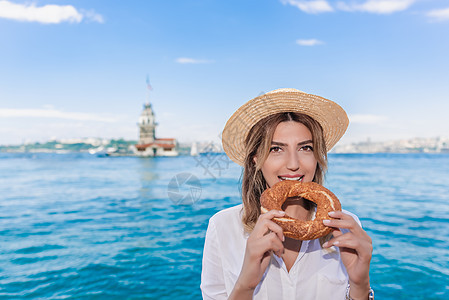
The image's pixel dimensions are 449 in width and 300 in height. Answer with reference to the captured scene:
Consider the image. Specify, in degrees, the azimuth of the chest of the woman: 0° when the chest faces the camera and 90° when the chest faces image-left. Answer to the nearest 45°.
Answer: approximately 0°

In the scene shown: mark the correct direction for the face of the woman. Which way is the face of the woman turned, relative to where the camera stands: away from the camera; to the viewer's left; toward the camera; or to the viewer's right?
toward the camera
